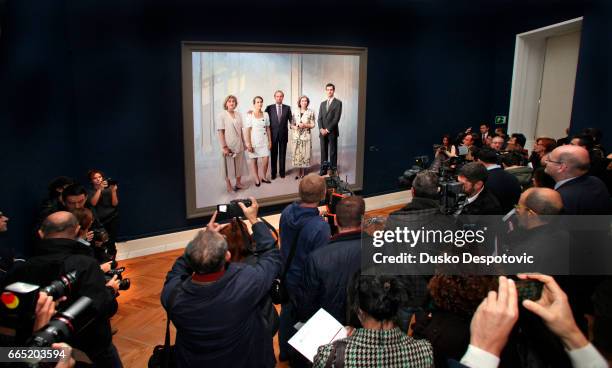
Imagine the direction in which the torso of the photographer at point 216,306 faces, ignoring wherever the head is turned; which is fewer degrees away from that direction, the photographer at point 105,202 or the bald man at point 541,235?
the photographer

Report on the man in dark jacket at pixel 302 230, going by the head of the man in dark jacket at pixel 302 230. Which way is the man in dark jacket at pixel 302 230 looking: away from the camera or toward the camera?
away from the camera

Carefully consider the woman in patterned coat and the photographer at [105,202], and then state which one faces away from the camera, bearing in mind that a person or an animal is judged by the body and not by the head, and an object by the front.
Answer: the woman in patterned coat

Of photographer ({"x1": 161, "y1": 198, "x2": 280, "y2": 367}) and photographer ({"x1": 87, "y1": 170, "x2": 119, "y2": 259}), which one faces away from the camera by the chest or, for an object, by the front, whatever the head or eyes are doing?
photographer ({"x1": 161, "y1": 198, "x2": 280, "y2": 367})

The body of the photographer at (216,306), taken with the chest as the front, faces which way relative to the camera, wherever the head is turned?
away from the camera

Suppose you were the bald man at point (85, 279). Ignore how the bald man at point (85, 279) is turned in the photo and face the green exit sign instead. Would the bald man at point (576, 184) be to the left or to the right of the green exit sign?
right

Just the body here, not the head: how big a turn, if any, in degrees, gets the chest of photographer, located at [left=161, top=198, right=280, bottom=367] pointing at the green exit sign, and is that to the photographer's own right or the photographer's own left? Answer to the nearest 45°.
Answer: approximately 45° to the photographer's own right

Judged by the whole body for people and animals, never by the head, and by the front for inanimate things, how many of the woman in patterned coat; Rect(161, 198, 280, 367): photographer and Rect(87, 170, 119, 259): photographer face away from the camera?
2

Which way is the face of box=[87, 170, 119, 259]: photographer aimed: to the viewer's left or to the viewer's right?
to the viewer's right

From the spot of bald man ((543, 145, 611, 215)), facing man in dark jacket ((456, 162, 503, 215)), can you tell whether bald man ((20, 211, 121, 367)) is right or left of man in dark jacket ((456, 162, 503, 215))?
left

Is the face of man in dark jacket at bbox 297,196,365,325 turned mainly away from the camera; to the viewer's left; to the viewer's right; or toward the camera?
away from the camera

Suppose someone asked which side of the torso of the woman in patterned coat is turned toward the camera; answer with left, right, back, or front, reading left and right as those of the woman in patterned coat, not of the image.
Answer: back

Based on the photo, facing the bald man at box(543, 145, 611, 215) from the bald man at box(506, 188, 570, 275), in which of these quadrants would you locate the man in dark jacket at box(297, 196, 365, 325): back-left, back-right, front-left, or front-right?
back-left
